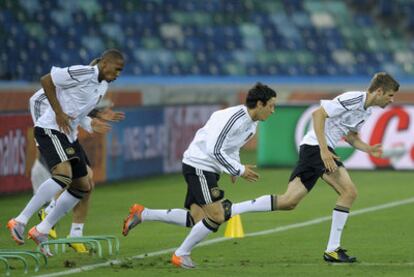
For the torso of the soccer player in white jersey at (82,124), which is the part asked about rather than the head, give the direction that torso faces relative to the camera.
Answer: to the viewer's right

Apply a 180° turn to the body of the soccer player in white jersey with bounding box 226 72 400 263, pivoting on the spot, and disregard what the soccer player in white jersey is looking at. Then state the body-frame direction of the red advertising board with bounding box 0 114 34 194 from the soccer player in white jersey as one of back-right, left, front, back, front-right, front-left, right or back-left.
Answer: front-right

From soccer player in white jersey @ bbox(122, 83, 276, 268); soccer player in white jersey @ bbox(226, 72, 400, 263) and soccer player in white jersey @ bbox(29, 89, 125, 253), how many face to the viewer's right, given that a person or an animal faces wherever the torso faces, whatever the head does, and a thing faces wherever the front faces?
3

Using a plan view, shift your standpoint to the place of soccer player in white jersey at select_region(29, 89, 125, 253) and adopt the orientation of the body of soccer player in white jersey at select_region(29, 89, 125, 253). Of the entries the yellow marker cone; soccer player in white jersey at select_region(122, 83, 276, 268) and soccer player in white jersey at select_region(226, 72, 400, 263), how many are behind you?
0

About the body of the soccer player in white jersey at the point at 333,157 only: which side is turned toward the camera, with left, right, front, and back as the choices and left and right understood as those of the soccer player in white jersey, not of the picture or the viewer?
right

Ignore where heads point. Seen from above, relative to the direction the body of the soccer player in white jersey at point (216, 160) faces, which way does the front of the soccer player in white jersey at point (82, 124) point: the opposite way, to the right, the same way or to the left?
the same way

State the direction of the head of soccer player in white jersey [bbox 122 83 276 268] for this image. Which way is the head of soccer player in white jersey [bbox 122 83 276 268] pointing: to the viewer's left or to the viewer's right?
to the viewer's right

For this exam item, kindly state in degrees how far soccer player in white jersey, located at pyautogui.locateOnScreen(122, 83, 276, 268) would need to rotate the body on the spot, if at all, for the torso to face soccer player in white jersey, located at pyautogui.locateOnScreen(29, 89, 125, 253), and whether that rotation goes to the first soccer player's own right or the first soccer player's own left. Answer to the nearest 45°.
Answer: approximately 135° to the first soccer player's own left

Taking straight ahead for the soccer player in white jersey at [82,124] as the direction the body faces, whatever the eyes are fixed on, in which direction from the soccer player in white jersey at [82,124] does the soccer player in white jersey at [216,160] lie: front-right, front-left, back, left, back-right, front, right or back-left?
front-right

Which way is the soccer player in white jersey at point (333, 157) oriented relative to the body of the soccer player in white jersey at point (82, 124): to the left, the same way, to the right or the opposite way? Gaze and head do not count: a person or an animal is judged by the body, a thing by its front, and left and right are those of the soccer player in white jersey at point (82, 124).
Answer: the same way

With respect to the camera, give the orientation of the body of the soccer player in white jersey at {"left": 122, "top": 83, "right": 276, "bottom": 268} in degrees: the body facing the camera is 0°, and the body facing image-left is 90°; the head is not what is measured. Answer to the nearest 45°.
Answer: approximately 270°

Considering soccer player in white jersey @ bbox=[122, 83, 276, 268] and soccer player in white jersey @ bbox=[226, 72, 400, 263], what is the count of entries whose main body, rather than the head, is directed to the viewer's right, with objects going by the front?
2

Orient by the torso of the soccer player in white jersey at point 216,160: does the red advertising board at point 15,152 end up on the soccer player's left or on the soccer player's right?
on the soccer player's left

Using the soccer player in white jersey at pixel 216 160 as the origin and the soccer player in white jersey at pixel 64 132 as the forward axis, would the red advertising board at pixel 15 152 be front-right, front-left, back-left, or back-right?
front-right

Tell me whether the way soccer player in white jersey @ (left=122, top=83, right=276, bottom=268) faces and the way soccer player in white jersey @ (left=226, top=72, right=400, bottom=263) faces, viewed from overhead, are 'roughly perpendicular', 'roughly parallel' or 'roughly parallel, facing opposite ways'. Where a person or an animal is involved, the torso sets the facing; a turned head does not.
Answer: roughly parallel
